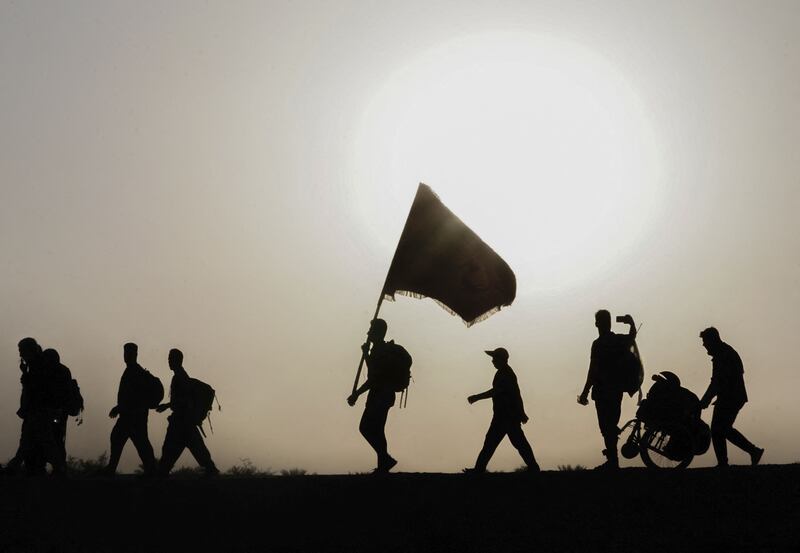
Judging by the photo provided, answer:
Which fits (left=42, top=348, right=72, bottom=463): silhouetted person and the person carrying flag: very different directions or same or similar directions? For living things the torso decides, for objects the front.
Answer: same or similar directions

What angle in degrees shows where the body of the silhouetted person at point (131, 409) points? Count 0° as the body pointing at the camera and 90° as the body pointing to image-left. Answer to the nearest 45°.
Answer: approximately 90°

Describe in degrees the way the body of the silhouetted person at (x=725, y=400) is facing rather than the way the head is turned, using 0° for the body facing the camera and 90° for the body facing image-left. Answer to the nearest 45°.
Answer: approximately 90°

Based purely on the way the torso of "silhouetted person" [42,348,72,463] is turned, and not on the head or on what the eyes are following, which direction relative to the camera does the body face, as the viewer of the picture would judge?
to the viewer's left

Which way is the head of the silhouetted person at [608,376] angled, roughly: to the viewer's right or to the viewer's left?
to the viewer's left

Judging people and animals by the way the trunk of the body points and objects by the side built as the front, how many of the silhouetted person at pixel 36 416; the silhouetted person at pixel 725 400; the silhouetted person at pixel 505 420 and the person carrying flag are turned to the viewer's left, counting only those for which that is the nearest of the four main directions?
4

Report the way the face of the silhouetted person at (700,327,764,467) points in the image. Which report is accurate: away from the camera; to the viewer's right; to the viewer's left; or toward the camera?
to the viewer's left

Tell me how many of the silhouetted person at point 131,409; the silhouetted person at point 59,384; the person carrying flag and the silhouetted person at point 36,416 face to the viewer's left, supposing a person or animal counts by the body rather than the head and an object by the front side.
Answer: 4

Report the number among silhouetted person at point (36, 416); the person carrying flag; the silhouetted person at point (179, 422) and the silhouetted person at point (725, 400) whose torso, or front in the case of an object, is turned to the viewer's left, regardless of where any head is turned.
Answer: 4

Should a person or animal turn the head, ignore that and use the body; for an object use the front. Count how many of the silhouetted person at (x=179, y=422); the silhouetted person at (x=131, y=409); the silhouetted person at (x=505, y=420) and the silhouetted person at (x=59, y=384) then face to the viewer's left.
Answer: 4

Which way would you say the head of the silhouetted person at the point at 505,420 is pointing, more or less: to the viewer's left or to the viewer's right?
to the viewer's left

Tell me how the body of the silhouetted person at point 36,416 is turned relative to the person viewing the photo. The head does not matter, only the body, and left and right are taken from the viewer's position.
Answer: facing to the left of the viewer
